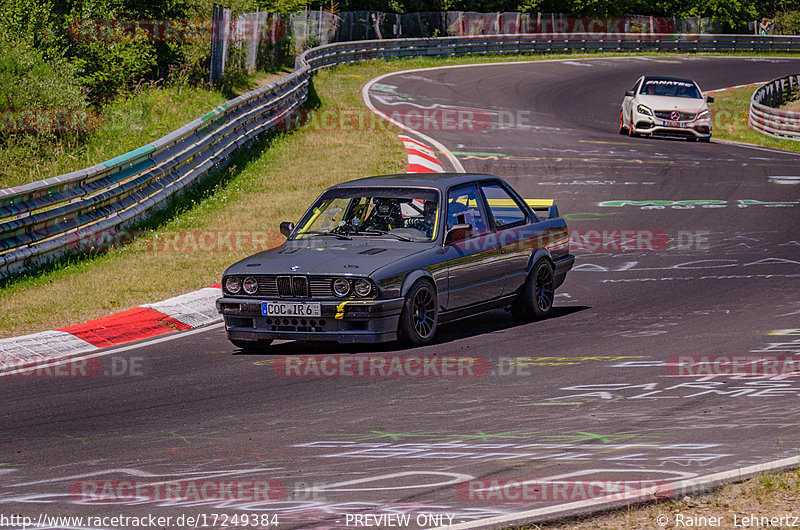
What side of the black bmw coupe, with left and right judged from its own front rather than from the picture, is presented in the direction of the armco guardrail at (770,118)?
back

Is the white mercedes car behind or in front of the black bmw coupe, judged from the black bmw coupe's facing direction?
behind

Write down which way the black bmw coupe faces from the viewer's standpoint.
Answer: facing the viewer and to the left of the viewer

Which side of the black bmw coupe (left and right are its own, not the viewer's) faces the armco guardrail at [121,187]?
right
